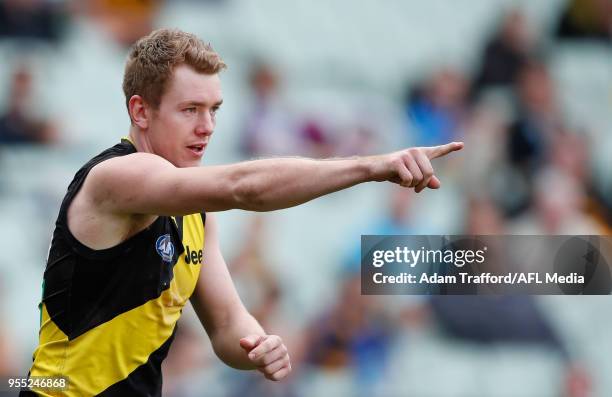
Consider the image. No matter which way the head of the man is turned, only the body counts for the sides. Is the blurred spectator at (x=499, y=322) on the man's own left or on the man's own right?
on the man's own left

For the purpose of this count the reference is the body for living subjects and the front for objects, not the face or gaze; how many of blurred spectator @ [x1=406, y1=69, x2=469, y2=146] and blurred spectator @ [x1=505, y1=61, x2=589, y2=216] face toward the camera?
2

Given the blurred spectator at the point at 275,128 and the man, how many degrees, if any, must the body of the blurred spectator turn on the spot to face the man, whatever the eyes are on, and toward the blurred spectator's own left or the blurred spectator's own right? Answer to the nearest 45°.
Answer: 0° — they already face them

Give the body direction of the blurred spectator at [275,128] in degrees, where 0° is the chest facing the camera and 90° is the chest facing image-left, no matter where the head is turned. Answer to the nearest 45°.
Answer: approximately 0°

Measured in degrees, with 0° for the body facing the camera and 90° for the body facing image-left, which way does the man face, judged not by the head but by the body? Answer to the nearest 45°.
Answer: approximately 315°

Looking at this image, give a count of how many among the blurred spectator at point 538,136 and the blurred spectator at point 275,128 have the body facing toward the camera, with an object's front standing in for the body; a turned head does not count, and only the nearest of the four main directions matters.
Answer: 2

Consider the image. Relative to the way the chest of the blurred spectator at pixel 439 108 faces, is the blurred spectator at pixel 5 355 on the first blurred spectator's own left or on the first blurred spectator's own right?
on the first blurred spectator's own right
